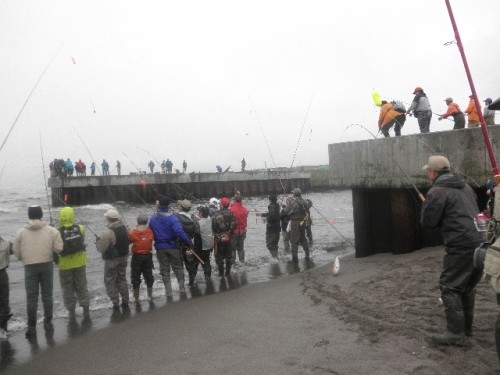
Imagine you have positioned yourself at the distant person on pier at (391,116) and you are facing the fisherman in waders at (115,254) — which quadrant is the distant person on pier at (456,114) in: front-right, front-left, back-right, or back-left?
back-left

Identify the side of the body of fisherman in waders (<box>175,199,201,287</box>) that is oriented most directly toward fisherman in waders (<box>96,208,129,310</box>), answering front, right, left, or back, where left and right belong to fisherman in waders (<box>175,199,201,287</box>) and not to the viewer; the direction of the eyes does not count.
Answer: left

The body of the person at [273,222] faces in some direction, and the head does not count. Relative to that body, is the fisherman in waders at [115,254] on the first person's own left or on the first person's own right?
on the first person's own left

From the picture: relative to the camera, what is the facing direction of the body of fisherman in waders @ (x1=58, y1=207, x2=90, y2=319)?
away from the camera

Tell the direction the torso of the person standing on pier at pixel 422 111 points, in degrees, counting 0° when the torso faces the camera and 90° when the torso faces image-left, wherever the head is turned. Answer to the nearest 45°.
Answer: approximately 90°

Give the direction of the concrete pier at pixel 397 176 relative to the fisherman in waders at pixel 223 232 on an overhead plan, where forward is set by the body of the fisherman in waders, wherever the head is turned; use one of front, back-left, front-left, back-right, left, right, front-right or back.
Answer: right

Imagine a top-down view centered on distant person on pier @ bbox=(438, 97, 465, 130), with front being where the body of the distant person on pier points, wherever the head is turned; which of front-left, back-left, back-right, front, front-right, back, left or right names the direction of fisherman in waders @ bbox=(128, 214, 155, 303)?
front-left

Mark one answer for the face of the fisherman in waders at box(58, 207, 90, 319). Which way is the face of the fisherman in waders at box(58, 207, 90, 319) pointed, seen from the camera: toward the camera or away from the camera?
away from the camera

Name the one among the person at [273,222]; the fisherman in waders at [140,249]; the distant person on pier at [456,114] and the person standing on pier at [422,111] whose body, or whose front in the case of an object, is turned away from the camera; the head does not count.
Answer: the fisherman in waders

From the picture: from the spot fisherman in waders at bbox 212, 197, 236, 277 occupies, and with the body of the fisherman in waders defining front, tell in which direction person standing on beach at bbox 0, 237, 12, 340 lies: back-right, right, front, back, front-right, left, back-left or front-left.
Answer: back-left

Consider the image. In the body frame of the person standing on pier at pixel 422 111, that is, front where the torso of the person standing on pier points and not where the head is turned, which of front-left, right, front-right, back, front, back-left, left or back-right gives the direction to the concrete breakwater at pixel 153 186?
front-right

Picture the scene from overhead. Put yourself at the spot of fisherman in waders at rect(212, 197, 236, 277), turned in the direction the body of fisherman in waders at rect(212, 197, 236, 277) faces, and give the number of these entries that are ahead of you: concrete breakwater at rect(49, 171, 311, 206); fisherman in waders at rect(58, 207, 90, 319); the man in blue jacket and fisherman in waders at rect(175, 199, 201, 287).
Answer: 1

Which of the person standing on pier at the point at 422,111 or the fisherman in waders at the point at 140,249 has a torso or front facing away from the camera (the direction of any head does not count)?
the fisherman in waders

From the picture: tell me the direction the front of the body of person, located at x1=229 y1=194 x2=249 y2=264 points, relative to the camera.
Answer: away from the camera

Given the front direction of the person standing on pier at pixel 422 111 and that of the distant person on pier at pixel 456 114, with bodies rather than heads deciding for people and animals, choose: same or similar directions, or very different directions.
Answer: same or similar directions

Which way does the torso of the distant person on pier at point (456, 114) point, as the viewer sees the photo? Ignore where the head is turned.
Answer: to the viewer's left

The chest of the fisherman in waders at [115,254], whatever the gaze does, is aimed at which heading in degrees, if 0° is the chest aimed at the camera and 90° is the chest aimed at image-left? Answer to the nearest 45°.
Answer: approximately 135°

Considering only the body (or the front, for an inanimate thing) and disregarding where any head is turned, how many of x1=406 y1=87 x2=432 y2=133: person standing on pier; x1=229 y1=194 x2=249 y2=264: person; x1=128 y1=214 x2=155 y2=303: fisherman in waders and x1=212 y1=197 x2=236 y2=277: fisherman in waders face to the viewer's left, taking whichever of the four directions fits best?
1
